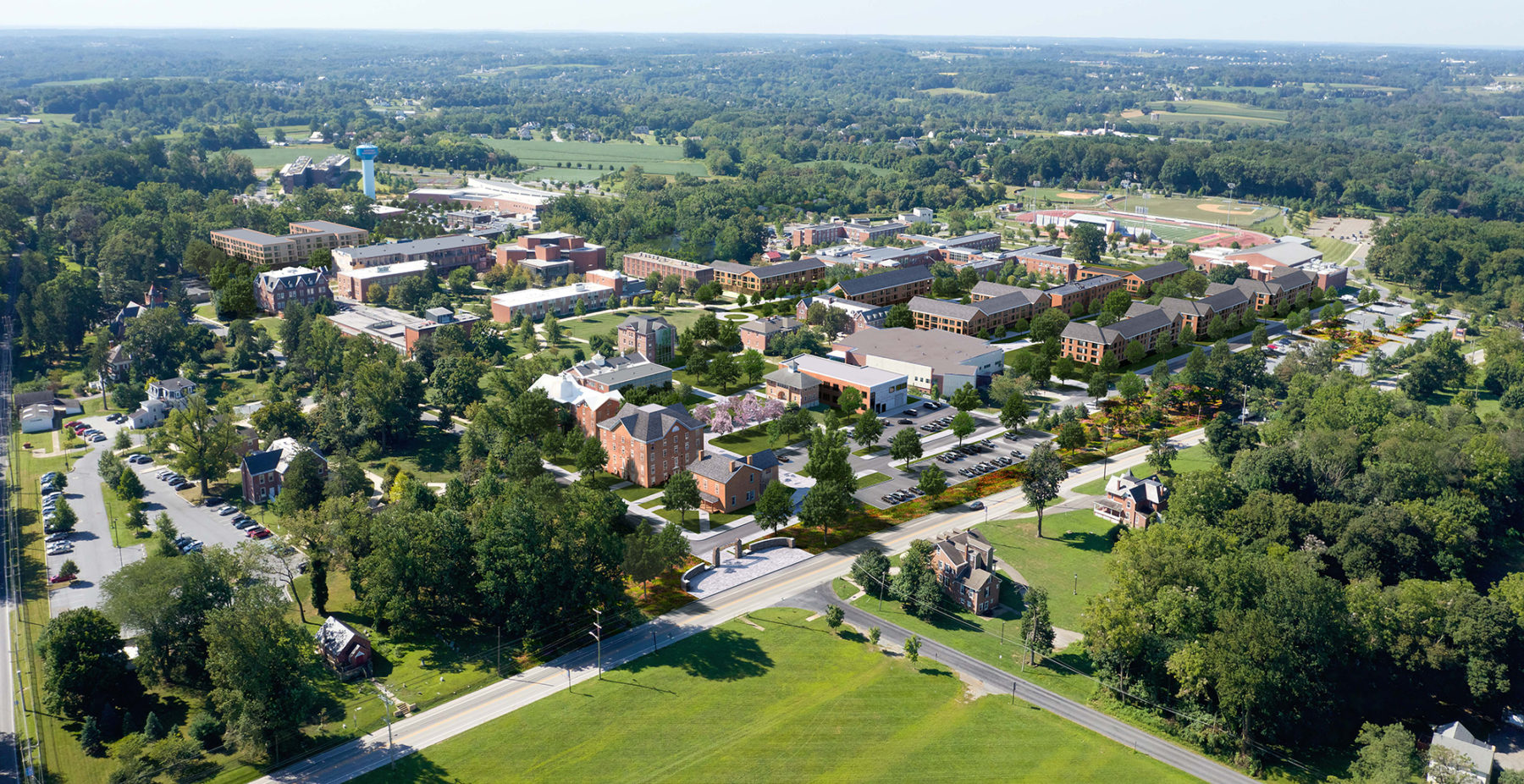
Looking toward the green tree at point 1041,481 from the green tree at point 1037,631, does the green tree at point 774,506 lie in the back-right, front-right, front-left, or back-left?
front-left

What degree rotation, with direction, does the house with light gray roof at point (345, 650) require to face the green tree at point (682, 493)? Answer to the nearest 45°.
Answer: approximately 90° to its left

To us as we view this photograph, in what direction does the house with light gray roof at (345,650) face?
facing the viewer and to the right of the viewer

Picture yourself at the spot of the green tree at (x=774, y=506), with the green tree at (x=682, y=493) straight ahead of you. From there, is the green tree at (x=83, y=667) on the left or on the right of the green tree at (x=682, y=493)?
left

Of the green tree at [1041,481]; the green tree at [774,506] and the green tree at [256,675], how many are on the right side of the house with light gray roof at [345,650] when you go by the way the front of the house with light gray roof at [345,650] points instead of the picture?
1

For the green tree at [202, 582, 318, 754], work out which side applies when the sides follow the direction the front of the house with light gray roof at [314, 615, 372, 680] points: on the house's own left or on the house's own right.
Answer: on the house's own right

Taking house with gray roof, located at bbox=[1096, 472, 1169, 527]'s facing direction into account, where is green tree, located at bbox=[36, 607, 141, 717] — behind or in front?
in front

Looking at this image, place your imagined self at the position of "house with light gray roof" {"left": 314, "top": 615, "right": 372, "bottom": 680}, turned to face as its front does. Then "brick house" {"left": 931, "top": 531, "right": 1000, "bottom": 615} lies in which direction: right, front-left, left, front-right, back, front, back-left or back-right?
front-left
